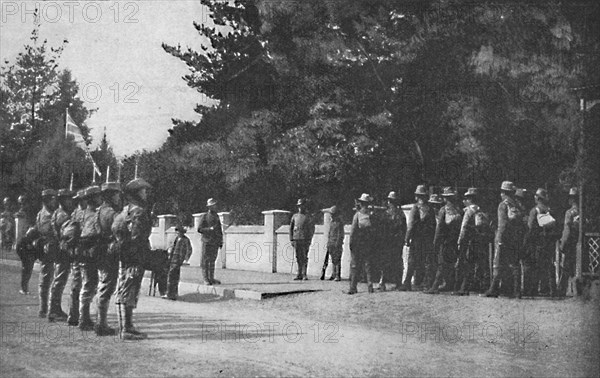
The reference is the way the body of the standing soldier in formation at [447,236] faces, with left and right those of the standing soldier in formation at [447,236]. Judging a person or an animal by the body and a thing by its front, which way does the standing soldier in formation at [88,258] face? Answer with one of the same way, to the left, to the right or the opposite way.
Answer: the opposite way

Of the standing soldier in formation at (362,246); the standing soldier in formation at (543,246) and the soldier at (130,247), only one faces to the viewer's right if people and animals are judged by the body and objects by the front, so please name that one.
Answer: the soldier

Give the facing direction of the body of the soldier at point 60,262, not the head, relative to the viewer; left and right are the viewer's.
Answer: facing to the right of the viewer

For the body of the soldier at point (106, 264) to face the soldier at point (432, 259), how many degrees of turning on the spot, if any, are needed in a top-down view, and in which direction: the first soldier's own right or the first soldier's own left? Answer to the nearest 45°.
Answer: approximately 45° to the first soldier's own left

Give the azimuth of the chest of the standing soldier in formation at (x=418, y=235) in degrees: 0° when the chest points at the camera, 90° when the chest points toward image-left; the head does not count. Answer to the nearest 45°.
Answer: approximately 45°

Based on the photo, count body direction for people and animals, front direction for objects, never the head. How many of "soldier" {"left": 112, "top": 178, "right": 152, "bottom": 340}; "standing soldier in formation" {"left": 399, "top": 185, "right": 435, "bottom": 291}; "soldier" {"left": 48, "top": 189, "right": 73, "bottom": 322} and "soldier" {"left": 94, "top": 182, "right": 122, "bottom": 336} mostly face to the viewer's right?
3

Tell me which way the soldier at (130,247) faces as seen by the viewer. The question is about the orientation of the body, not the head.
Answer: to the viewer's right

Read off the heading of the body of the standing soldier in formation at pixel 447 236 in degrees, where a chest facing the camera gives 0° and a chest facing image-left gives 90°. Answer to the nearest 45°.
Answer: approximately 45°

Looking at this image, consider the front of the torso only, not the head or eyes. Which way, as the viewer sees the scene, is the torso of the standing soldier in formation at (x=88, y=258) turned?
to the viewer's right

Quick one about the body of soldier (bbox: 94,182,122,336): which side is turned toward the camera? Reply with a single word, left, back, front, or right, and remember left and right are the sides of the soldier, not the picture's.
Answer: right

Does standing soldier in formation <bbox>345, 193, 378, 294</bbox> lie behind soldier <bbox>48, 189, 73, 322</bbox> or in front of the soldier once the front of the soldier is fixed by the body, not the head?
in front
